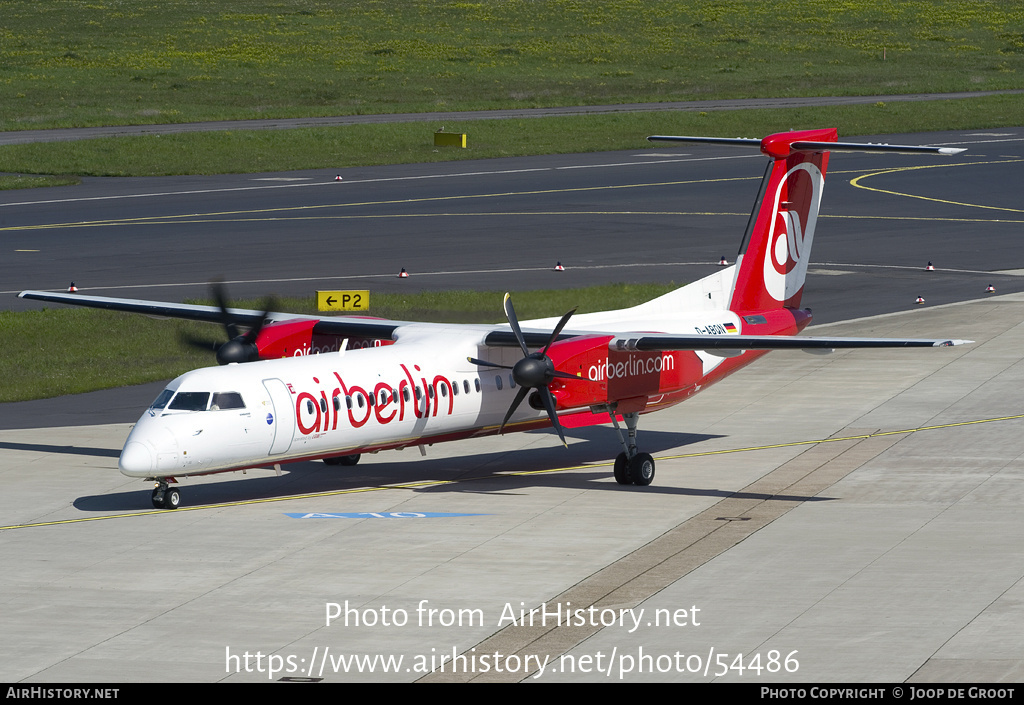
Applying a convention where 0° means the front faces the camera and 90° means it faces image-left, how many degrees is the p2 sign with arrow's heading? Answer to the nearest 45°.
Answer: approximately 0°

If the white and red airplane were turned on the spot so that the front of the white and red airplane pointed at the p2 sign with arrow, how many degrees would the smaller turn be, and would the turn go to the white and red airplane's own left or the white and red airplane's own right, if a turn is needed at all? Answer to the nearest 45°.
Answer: approximately 135° to the white and red airplane's own right

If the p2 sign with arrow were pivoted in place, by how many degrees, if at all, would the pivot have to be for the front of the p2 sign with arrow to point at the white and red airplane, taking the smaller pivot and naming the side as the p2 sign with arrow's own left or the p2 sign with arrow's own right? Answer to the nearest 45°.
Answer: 0° — it already faces it

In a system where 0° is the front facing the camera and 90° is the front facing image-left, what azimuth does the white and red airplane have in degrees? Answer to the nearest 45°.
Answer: approximately 45°
